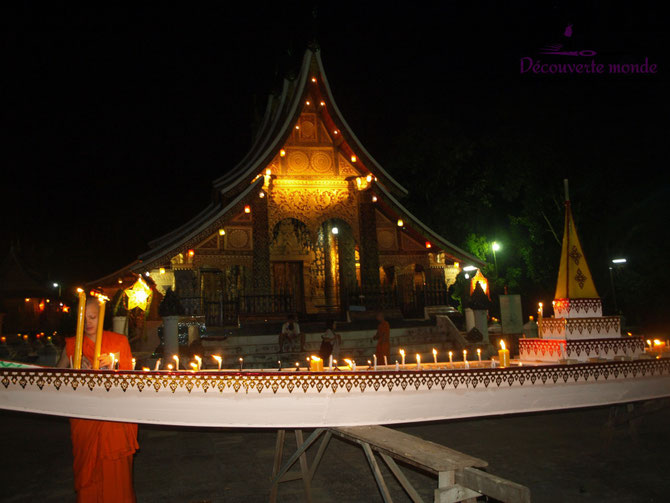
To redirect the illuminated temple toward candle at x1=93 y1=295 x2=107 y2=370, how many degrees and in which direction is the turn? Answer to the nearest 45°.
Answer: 0° — it already faces it

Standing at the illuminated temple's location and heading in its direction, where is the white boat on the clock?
The white boat is roughly at 12 o'clock from the illuminated temple.

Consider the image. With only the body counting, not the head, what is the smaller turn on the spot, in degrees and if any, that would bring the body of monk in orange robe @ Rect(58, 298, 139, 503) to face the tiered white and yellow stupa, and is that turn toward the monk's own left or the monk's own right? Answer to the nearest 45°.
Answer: approximately 90° to the monk's own left

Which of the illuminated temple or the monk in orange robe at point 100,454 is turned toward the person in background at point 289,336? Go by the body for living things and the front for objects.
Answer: the illuminated temple
